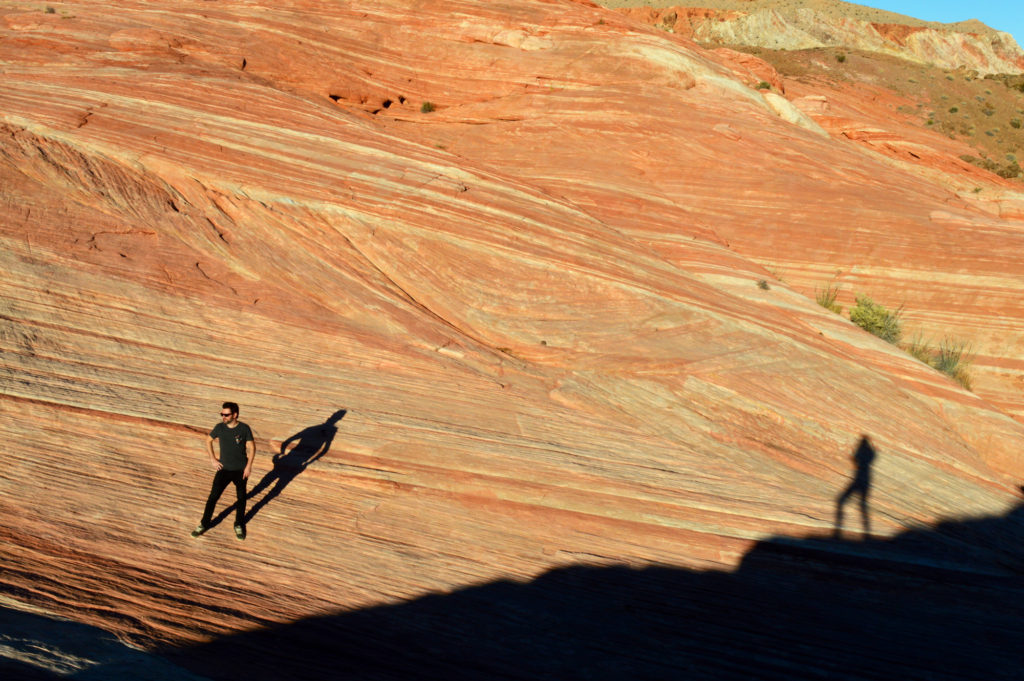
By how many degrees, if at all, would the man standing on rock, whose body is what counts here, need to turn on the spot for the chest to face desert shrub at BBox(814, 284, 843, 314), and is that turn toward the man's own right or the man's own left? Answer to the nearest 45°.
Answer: approximately 135° to the man's own left

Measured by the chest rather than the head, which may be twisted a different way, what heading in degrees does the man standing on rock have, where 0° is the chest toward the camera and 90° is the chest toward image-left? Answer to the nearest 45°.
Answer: approximately 0°
